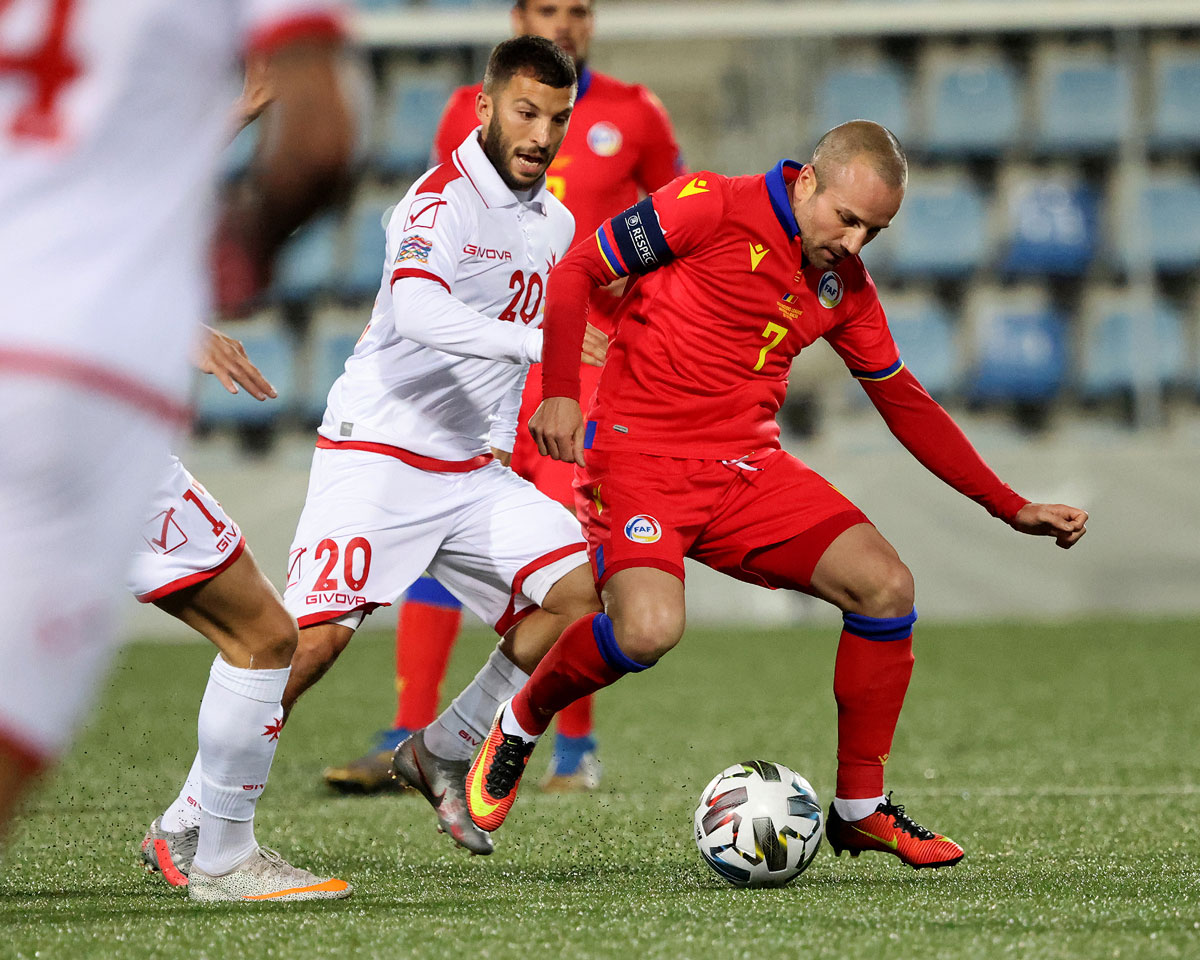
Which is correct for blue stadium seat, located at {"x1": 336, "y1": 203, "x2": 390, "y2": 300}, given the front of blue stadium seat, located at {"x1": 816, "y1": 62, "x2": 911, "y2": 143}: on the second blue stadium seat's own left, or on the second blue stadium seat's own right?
on the second blue stadium seat's own right

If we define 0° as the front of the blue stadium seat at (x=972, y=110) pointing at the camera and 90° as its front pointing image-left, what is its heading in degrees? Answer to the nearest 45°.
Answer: approximately 0°

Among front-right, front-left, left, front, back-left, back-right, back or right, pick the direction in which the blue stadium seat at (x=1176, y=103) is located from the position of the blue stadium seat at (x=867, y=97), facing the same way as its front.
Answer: left

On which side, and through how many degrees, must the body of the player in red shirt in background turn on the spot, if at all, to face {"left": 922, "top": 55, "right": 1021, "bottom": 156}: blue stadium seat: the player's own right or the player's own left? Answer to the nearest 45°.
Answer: approximately 135° to the player's own left

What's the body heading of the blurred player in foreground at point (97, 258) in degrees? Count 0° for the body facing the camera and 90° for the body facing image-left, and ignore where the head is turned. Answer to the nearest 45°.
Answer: approximately 180°

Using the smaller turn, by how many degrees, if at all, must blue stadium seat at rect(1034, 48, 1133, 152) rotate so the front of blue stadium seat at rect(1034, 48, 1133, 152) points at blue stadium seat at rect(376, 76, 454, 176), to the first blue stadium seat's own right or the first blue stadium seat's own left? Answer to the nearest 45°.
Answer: approximately 90° to the first blue stadium seat's own right

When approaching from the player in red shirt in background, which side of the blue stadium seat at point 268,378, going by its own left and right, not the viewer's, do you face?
front

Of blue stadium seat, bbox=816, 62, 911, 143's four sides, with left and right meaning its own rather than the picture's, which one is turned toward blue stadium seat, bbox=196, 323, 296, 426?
right

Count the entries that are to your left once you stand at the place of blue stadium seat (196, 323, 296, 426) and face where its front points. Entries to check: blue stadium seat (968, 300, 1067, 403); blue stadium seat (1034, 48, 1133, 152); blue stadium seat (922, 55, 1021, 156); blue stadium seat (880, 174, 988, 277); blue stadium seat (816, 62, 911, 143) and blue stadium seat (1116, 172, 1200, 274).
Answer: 6

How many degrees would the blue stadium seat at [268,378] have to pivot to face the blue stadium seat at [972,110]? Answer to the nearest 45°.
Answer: approximately 90° to its left

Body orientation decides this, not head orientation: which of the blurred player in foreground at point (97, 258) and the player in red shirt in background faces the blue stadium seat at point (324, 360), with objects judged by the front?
the blurred player in foreground
